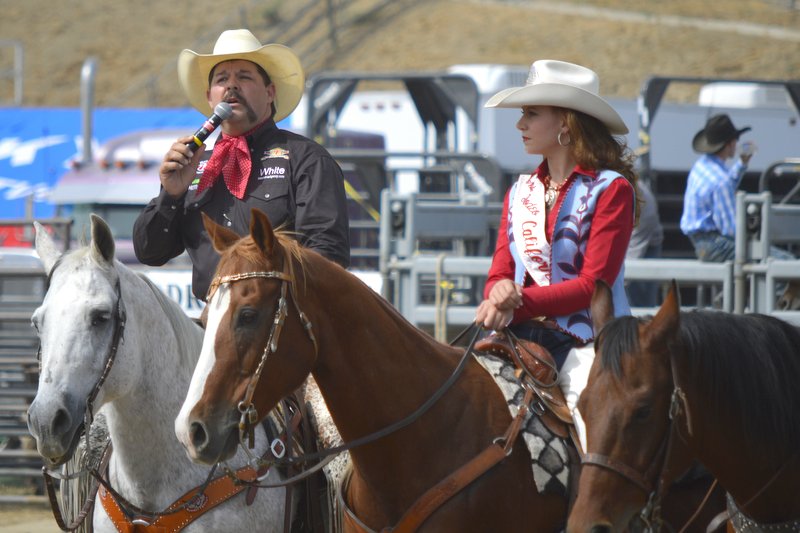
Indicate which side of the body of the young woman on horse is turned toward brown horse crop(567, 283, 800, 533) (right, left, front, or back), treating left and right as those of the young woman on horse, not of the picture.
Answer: left

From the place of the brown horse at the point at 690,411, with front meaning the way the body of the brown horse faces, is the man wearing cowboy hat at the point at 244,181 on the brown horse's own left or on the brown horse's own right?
on the brown horse's own right

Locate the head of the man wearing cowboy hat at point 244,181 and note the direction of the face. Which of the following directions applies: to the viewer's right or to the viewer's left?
to the viewer's left

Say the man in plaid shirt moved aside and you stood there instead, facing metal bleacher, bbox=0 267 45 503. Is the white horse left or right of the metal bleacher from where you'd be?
left

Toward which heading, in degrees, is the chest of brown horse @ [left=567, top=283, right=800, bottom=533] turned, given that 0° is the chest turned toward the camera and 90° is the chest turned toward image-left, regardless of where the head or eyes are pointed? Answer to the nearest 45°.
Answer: approximately 45°

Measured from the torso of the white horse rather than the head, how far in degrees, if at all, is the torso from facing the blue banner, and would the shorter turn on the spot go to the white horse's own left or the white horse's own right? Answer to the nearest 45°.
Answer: approximately 135° to the white horse's own right
